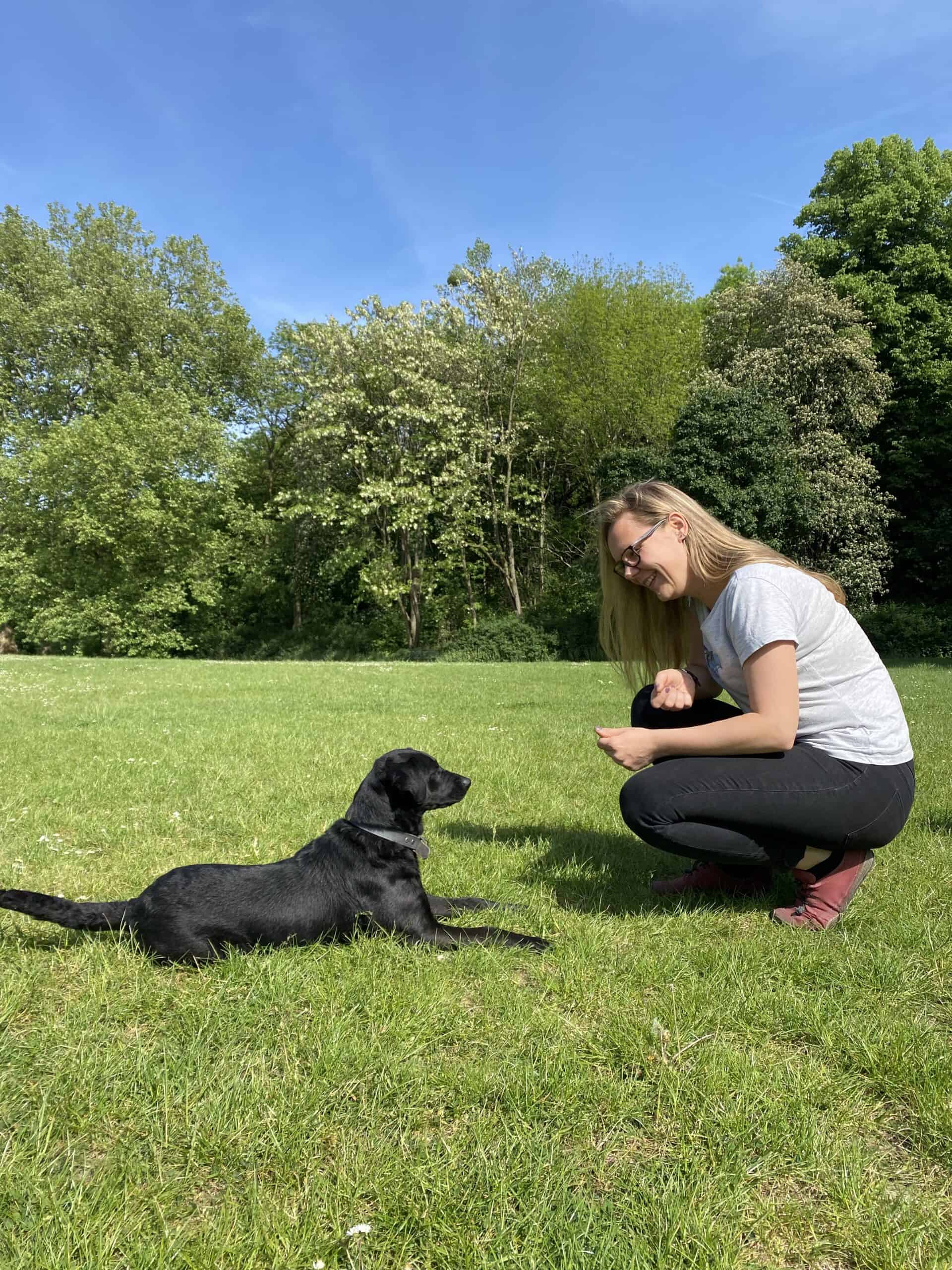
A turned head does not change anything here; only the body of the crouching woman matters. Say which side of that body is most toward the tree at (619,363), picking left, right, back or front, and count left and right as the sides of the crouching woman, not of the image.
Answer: right

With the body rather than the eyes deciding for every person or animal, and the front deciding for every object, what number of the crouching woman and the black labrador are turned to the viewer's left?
1

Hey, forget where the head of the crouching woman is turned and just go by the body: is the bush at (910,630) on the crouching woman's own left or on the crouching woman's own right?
on the crouching woman's own right

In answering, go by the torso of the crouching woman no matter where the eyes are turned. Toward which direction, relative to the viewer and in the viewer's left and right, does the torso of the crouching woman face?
facing to the left of the viewer

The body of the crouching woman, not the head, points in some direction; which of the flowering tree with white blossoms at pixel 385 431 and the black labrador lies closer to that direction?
the black labrador

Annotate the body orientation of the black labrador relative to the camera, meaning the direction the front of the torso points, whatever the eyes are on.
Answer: to the viewer's right

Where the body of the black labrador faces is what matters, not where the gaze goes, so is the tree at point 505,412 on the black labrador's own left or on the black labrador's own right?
on the black labrador's own left

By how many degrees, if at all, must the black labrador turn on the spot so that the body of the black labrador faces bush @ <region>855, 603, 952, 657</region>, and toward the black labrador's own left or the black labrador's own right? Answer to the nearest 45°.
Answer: approximately 45° to the black labrador's own left

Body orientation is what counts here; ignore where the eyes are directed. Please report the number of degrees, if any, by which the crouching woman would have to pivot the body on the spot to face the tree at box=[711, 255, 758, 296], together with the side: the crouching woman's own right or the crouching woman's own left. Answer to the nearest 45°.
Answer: approximately 90° to the crouching woman's own right

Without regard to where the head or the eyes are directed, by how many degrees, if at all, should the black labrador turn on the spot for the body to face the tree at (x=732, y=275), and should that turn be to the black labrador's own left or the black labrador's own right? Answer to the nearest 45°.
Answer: approximately 45° to the black labrador's own left
